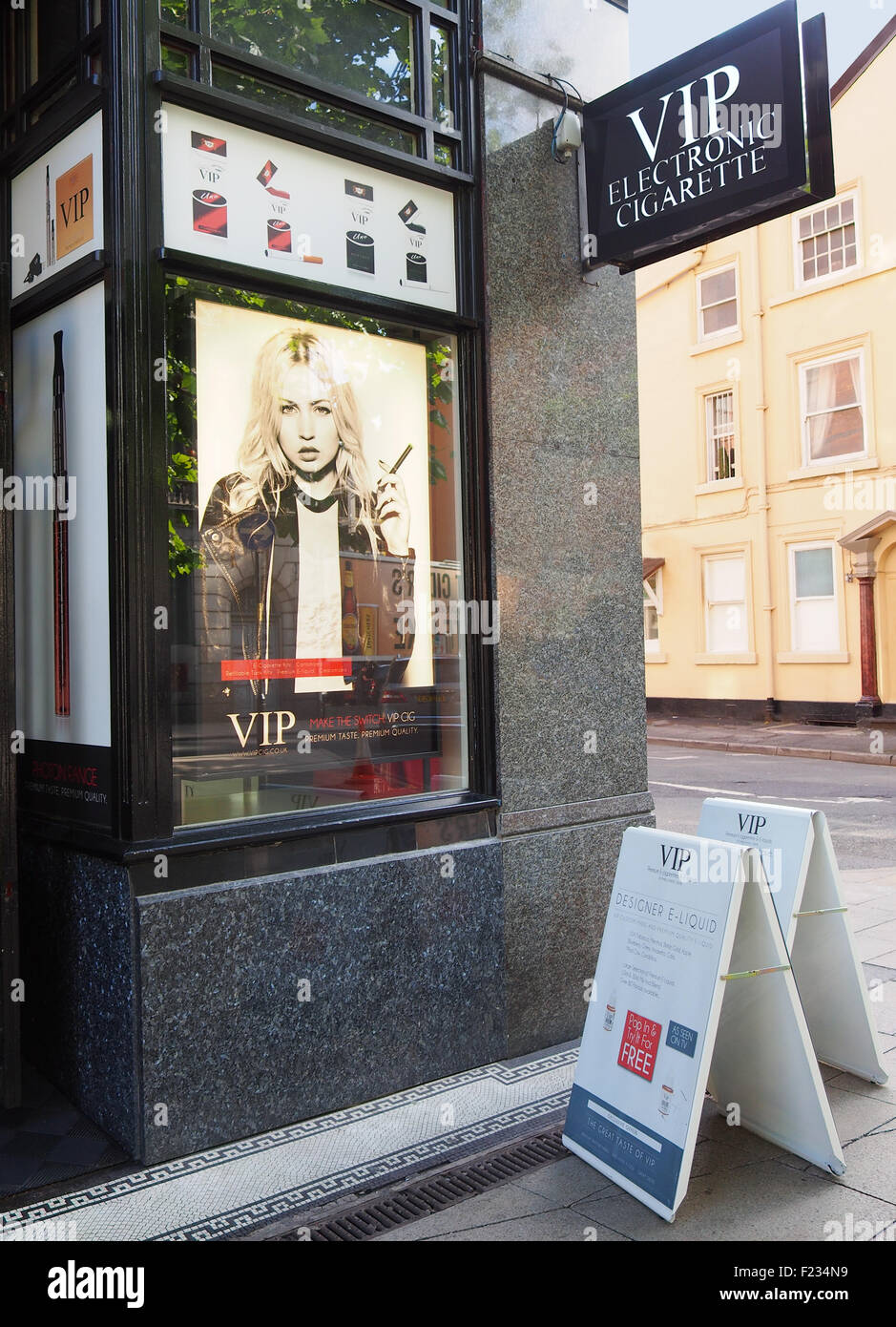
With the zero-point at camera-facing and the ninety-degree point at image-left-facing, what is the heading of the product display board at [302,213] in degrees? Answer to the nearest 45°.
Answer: approximately 315°

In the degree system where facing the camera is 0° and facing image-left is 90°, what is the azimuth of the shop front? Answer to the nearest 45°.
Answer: approximately 315°
